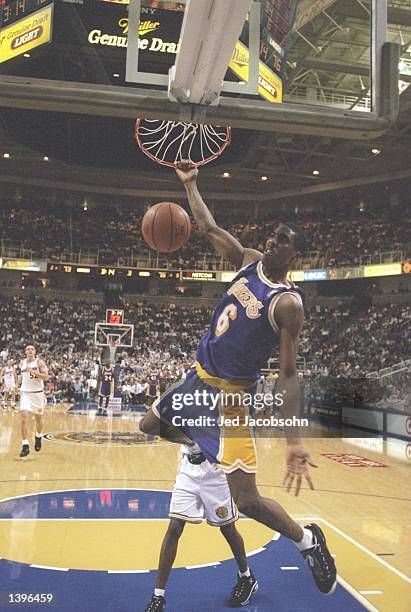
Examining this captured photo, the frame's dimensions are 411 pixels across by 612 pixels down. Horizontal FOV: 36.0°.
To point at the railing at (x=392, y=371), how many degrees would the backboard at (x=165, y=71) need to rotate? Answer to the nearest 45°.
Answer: approximately 45° to its right

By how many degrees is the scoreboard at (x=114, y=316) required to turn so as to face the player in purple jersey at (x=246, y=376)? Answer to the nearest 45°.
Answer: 0° — it already faces them

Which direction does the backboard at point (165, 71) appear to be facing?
away from the camera

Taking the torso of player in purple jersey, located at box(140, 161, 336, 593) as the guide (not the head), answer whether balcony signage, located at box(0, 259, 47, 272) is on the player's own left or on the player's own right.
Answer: on the player's own right

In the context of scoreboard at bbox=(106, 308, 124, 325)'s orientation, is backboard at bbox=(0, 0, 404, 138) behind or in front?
in front

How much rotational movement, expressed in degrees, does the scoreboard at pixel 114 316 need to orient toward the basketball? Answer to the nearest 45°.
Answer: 0° — it already faces it

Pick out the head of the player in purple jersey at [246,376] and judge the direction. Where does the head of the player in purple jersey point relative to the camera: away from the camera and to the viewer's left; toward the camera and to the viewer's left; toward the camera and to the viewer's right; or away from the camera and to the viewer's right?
toward the camera and to the viewer's left
